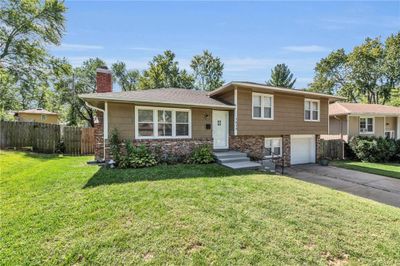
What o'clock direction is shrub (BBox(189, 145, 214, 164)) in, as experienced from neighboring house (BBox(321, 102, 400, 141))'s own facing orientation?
The shrub is roughly at 1 o'clock from the neighboring house.

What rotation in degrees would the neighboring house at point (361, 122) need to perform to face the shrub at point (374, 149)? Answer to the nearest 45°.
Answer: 0° — it already faces it

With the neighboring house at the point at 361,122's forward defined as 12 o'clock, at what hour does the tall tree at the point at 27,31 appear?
The tall tree is roughly at 2 o'clock from the neighboring house.

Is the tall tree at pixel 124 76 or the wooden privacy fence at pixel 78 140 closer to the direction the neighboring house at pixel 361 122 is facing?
the wooden privacy fence

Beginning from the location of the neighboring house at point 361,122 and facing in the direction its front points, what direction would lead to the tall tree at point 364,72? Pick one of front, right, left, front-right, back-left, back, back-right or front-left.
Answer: back

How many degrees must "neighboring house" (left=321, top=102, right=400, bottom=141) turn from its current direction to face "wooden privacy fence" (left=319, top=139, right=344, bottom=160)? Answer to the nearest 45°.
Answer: approximately 45° to its right

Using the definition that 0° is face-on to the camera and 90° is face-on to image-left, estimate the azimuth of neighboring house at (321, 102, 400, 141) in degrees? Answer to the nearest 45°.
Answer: approximately 0°

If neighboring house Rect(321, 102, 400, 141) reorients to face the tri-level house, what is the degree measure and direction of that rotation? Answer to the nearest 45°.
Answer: approximately 45° to its right

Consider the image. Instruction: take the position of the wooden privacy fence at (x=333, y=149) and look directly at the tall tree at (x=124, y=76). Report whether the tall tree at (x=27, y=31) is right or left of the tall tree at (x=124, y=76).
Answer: left

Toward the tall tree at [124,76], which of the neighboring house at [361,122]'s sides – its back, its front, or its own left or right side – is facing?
right

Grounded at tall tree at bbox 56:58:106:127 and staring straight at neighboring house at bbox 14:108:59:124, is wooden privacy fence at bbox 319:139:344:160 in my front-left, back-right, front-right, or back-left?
back-right

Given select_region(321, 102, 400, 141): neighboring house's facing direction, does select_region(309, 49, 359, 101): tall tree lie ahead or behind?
behind
